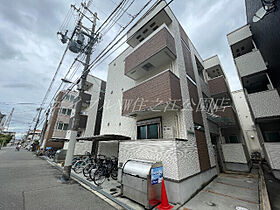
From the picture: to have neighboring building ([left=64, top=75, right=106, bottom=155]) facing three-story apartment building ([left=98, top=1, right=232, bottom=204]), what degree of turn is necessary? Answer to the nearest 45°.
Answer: approximately 45° to its left

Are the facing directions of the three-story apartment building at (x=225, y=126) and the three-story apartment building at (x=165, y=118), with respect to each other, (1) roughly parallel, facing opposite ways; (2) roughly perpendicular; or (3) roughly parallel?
roughly parallel

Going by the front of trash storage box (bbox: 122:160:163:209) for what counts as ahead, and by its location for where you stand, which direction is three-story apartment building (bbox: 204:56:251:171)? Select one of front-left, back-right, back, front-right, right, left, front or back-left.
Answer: back

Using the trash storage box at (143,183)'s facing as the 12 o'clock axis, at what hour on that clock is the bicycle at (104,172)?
The bicycle is roughly at 3 o'clock from the trash storage box.

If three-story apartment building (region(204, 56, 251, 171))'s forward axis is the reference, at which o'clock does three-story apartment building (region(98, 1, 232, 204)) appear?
three-story apartment building (region(98, 1, 232, 204)) is roughly at 11 o'clock from three-story apartment building (region(204, 56, 251, 171)).

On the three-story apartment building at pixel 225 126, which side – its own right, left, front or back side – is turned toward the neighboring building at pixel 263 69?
left

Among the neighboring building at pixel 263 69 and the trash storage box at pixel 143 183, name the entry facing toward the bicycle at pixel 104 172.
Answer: the neighboring building

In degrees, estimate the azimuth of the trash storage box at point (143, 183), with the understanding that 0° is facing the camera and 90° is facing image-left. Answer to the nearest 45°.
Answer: approximately 45°

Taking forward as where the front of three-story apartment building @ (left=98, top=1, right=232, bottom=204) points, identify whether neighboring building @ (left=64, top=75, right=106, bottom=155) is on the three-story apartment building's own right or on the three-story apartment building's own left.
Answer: on the three-story apartment building's own right

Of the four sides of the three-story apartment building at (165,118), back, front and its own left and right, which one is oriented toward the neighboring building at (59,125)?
right

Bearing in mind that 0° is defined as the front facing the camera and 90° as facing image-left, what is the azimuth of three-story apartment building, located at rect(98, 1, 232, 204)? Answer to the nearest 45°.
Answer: approximately 45°
